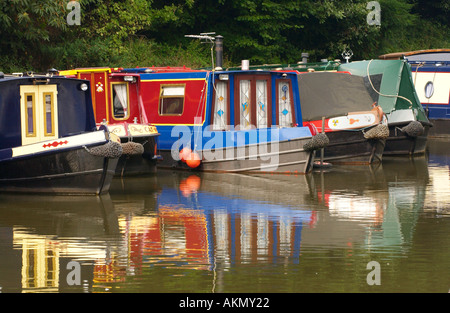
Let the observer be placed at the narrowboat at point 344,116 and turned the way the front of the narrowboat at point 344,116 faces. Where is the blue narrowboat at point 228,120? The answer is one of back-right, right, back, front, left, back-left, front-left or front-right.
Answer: right

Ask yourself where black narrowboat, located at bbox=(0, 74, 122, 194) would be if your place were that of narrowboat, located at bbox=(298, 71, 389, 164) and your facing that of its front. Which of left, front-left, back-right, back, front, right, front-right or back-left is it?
right

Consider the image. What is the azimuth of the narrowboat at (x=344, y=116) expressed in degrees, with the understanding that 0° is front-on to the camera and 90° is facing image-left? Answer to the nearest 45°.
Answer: approximately 315°

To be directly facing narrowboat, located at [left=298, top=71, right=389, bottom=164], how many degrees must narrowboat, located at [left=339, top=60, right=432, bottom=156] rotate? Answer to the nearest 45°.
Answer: approximately 90° to its right

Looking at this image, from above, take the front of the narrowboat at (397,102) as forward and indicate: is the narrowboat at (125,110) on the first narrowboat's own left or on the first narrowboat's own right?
on the first narrowboat's own right

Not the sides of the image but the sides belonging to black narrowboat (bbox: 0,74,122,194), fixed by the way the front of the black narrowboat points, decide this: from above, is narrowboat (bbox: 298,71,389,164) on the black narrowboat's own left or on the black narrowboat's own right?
on the black narrowboat's own left

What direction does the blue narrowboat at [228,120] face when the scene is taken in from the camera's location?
facing the viewer and to the right of the viewer

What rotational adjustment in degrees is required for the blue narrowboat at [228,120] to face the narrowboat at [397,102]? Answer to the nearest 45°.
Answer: approximately 90° to its left
